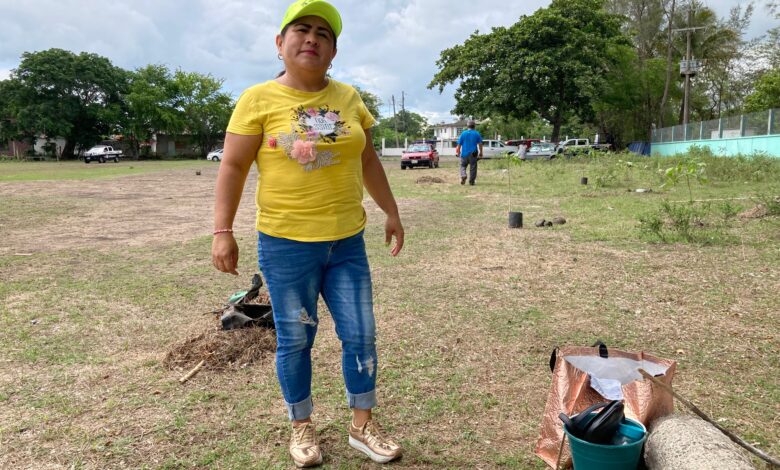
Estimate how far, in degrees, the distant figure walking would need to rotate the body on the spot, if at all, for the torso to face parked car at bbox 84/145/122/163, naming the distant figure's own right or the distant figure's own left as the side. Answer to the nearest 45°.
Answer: approximately 45° to the distant figure's own left

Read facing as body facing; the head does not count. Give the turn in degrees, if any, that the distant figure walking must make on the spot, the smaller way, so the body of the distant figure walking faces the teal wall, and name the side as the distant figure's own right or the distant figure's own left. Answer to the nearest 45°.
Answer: approximately 45° to the distant figure's own right

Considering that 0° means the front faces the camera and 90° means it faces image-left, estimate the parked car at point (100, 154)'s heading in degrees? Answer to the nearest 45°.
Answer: approximately 45°

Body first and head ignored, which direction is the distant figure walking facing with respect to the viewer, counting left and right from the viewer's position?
facing away from the viewer

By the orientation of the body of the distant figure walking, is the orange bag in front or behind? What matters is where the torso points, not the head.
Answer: behind

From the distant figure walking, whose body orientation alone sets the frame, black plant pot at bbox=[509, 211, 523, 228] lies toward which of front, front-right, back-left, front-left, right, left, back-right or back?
back

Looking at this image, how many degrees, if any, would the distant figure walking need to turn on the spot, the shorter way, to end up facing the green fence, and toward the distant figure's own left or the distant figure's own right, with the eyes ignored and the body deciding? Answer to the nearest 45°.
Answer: approximately 45° to the distant figure's own right

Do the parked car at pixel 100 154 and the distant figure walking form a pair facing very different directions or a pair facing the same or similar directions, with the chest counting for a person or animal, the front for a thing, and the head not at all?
very different directions
